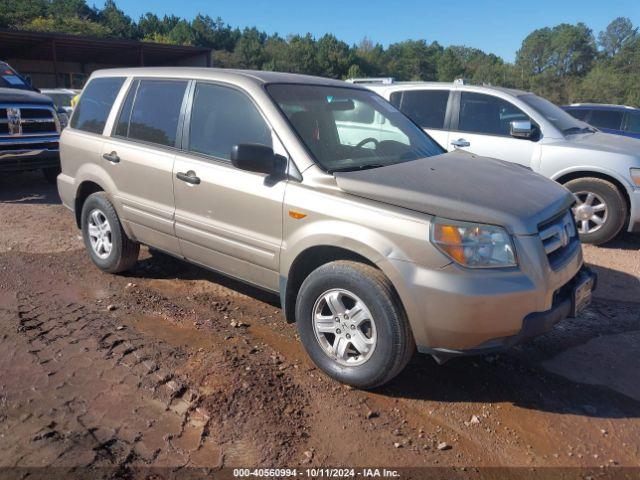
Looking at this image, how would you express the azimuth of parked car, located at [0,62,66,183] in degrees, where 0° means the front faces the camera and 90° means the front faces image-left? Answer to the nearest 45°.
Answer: approximately 315°

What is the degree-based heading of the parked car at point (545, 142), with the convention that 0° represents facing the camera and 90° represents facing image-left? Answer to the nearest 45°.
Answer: approximately 315°

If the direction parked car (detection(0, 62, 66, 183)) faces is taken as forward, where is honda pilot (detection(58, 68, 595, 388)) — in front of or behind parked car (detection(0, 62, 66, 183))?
in front

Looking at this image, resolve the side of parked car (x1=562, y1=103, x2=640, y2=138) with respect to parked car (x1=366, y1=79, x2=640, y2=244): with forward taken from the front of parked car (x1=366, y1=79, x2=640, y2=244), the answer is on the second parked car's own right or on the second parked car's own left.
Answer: on the second parked car's own left

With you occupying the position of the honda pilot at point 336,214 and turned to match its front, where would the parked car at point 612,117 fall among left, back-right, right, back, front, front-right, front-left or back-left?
left

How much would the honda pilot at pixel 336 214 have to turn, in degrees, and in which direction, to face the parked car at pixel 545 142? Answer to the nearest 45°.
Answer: approximately 90° to its left

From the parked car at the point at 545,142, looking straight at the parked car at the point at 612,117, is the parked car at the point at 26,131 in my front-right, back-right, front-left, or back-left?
back-left

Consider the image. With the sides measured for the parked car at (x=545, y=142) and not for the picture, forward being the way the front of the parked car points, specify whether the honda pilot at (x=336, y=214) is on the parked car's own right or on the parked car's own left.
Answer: on the parked car's own right

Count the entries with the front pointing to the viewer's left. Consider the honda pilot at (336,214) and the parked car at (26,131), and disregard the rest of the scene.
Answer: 0

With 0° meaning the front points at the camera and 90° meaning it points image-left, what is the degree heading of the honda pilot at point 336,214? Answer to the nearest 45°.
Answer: approximately 315°

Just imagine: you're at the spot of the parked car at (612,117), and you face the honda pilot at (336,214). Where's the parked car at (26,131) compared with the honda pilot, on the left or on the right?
right
